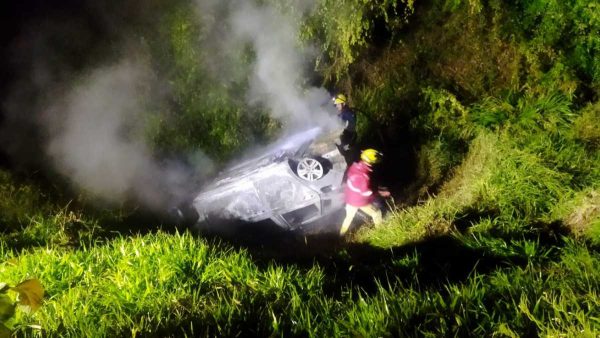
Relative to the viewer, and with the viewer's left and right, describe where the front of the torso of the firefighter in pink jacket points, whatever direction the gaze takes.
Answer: facing to the right of the viewer

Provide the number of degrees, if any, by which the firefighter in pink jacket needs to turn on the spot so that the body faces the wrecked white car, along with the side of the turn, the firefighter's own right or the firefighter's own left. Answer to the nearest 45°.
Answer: approximately 180°
